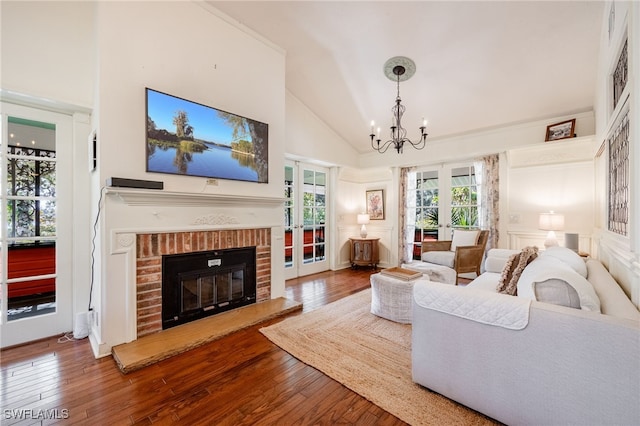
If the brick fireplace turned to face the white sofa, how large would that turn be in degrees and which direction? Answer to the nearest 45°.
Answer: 0° — it already faces it

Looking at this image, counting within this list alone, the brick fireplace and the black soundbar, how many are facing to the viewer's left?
0

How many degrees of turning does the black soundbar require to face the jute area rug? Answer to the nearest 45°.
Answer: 0° — it already faces it

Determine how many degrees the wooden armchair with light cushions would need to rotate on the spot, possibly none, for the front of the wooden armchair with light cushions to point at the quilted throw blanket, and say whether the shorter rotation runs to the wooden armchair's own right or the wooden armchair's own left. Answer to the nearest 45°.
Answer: approximately 45° to the wooden armchair's own left

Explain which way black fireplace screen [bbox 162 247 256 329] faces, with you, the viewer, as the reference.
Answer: facing the viewer and to the right of the viewer

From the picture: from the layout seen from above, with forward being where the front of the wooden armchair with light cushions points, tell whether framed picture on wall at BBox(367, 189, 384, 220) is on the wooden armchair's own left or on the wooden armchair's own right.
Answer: on the wooden armchair's own right

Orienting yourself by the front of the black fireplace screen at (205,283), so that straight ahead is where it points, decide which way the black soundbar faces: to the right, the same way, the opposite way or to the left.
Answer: the same way

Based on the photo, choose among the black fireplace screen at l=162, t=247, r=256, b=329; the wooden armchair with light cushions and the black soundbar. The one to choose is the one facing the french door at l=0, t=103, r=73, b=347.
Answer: the wooden armchair with light cushions

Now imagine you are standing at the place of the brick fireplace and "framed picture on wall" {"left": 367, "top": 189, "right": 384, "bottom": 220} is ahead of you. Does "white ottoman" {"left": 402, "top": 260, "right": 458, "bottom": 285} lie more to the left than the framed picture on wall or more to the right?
right

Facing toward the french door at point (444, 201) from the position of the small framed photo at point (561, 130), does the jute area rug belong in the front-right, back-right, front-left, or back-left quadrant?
front-left

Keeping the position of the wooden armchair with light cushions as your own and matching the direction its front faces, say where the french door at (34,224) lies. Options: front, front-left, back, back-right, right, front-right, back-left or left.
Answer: front

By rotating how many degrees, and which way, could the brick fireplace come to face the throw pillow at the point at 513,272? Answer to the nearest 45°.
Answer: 0° — it already faces it

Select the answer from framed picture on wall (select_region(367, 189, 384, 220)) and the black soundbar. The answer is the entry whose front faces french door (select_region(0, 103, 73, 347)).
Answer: the framed picture on wall

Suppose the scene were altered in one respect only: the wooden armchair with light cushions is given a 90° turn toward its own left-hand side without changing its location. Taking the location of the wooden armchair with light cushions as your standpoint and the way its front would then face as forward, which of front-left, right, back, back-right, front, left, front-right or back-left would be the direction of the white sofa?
front-right

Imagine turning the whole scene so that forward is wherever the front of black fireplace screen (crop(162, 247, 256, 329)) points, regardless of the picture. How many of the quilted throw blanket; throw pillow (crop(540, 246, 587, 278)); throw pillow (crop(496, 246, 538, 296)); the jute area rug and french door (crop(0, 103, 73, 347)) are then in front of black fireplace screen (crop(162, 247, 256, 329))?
4

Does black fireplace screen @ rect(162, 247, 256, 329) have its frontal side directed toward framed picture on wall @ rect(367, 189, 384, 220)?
no

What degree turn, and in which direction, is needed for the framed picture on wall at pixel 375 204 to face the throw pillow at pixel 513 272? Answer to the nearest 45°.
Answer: approximately 45° to its left

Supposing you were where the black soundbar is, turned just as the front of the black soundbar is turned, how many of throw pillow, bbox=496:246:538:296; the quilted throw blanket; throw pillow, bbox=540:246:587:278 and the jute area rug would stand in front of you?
4
